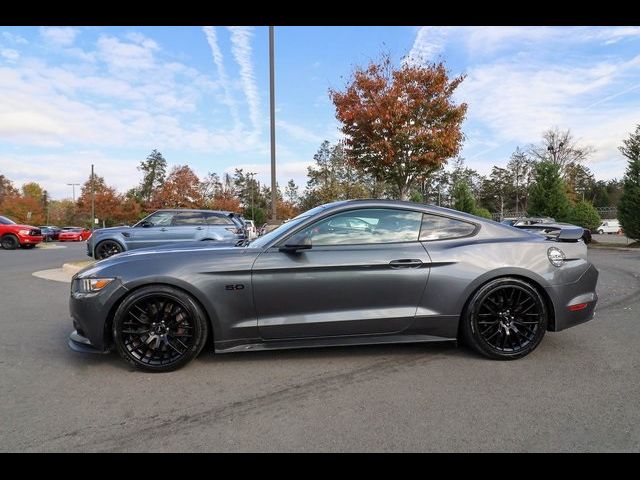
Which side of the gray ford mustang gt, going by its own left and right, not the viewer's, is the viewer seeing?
left

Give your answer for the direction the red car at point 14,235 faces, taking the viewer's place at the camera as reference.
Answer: facing the viewer and to the right of the viewer

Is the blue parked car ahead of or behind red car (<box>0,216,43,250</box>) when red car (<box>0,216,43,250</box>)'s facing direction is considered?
ahead

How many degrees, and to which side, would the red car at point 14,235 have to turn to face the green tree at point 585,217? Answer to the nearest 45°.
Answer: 0° — it already faces it

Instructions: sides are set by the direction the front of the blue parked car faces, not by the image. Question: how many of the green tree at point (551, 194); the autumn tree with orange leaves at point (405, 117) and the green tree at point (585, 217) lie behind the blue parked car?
3

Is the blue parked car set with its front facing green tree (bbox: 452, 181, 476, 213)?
no

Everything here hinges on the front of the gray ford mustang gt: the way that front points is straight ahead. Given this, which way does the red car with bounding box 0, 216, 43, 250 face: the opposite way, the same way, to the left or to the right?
the opposite way

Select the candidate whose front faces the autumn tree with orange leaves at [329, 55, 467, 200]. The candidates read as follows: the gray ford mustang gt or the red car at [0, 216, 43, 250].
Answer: the red car

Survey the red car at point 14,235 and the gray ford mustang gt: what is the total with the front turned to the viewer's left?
1

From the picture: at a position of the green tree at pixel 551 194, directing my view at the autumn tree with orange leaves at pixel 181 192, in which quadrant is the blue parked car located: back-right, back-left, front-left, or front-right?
front-left

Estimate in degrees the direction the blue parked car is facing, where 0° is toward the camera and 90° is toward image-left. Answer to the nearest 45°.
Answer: approximately 90°

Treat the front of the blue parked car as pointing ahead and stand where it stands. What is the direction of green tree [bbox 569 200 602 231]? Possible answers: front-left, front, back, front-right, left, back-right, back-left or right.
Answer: back

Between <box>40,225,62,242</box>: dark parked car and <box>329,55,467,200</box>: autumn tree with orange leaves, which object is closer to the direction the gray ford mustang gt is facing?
the dark parked car

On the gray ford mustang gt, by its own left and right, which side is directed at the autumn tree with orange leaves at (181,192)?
right

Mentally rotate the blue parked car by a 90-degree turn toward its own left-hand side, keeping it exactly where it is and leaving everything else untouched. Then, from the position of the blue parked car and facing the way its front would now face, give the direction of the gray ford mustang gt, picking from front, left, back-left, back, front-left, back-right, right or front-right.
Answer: front

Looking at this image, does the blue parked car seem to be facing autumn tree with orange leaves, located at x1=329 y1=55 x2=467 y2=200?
no

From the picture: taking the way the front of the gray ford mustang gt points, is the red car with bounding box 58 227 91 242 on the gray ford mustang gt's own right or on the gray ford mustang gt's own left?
on the gray ford mustang gt's own right
